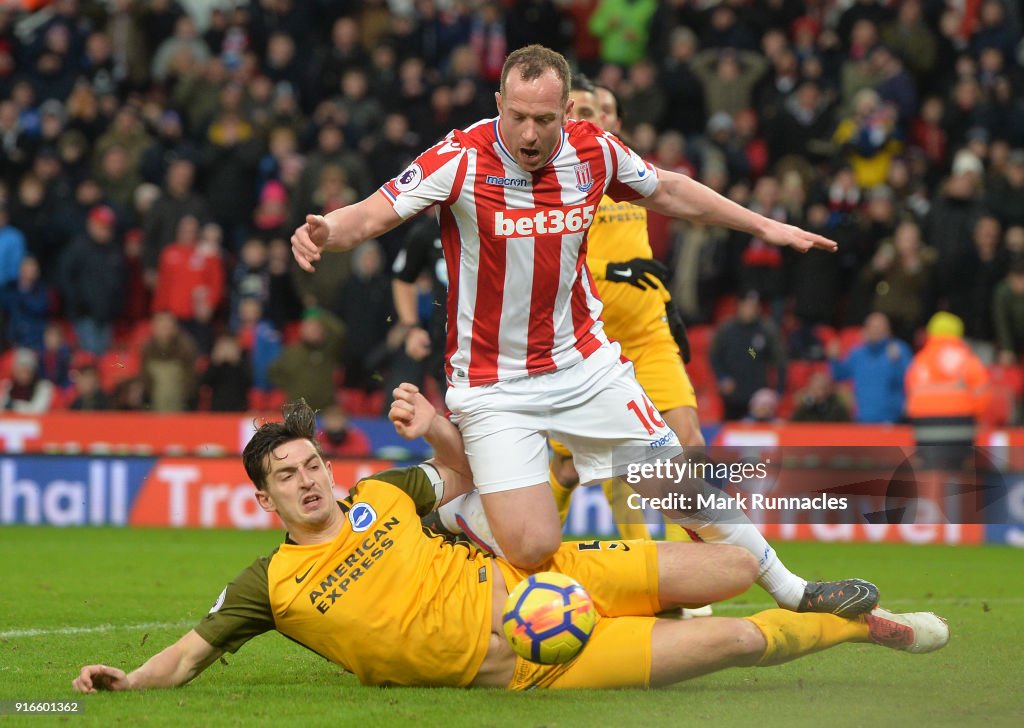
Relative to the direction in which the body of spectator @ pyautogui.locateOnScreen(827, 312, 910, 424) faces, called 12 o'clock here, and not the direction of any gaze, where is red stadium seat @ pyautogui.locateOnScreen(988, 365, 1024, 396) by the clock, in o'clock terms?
The red stadium seat is roughly at 8 o'clock from the spectator.

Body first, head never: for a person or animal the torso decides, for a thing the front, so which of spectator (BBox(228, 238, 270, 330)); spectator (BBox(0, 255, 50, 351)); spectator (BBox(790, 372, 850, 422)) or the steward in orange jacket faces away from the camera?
the steward in orange jacket

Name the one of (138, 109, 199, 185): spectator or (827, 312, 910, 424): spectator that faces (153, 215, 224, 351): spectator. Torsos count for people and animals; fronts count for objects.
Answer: (138, 109, 199, 185): spectator

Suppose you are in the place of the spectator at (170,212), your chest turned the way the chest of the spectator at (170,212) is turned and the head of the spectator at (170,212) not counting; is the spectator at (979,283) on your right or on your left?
on your left

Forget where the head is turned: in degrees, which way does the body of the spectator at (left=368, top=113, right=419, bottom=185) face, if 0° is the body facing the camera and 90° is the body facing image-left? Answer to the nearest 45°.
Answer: approximately 0°

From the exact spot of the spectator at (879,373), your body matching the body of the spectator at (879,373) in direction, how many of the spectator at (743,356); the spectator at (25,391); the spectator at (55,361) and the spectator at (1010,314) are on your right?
3

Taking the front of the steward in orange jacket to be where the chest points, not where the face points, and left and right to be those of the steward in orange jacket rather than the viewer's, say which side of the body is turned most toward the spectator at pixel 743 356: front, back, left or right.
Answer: left

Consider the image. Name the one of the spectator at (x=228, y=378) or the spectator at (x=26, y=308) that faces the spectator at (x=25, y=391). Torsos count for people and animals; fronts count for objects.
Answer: the spectator at (x=26, y=308)
